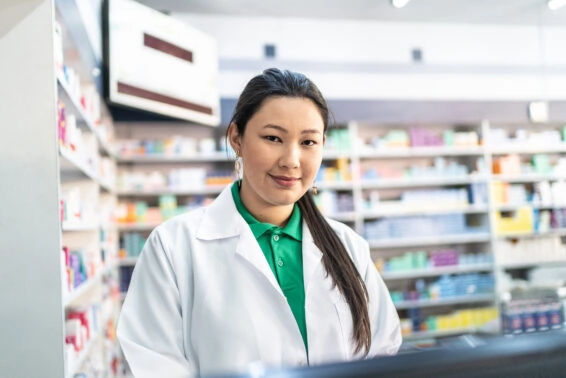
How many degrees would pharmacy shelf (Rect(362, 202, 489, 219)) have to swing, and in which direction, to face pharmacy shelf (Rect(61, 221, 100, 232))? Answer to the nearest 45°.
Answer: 0° — it already faces it

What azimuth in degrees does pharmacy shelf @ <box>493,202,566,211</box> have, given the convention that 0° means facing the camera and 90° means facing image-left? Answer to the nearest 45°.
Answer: approximately 0°

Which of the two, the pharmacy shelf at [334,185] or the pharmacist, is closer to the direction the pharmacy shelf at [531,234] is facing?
the pharmacist

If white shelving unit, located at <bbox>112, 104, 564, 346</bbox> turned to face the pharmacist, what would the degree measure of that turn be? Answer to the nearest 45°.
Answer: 0° — it already faces them

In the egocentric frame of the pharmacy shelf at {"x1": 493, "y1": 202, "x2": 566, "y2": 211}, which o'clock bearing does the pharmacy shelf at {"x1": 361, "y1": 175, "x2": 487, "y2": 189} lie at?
the pharmacy shelf at {"x1": 361, "y1": 175, "x2": 487, "y2": 189} is roughly at 2 o'clock from the pharmacy shelf at {"x1": 493, "y1": 202, "x2": 566, "y2": 211}.

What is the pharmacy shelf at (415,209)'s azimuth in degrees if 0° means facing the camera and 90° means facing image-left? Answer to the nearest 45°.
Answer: approximately 0°

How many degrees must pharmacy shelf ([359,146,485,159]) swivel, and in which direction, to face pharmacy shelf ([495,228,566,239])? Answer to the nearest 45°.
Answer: approximately 135° to its left
